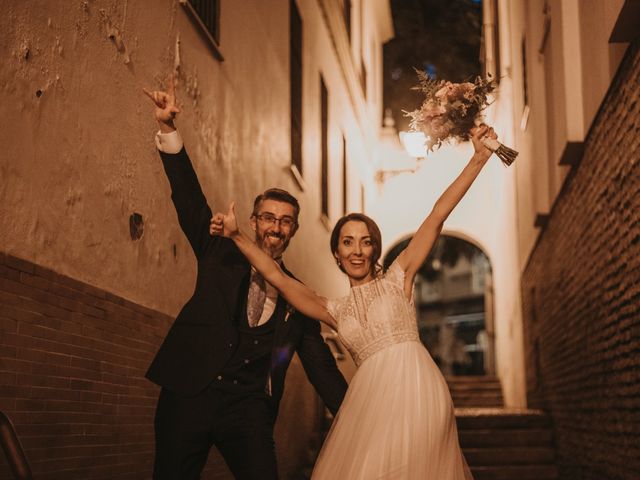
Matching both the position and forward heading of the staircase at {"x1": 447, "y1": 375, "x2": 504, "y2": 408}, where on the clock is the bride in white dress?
The bride in white dress is roughly at 12 o'clock from the staircase.

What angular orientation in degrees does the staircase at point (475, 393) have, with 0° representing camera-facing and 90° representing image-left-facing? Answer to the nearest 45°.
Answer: approximately 0°

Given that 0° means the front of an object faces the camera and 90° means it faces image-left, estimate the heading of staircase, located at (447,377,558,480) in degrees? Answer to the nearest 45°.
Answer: approximately 0°

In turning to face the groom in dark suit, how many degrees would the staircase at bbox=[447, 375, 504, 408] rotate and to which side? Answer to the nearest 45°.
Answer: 0° — it already faces them
